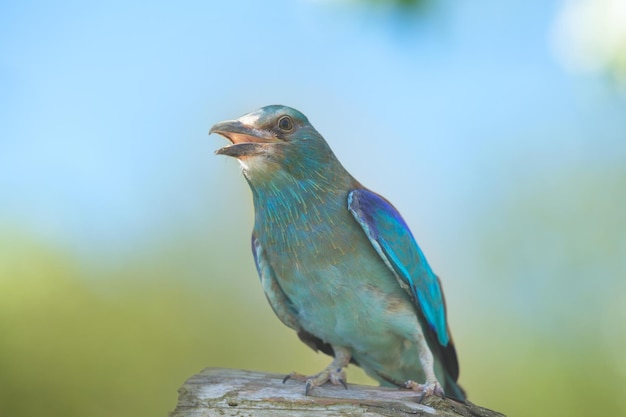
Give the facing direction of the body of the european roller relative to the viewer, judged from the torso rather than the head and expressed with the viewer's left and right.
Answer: facing the viewer and to the left of the viewer
